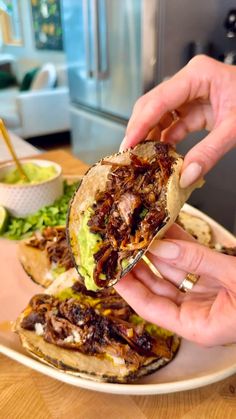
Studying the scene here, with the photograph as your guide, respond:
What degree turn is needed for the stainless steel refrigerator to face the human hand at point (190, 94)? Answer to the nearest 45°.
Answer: approximately 45° to its left

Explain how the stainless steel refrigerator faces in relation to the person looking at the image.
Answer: facing the viewer and to the left of the viewer

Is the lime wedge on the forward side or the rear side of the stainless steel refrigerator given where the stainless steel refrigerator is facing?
on the forward side

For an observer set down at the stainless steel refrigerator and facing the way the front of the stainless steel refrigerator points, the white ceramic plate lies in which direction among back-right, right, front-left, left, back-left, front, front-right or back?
front-left

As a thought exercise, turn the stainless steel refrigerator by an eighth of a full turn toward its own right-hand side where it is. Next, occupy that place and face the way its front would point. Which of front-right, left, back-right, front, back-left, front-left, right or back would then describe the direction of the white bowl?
left

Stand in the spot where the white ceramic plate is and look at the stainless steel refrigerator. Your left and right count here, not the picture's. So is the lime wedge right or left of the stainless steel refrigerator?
left
